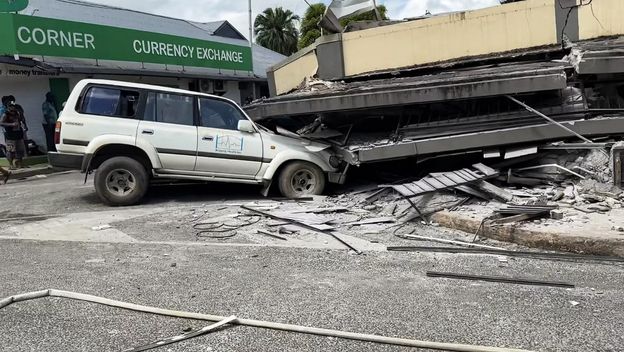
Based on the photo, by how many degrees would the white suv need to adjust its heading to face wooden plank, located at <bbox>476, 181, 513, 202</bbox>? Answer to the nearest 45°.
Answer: approximately 45° to its right

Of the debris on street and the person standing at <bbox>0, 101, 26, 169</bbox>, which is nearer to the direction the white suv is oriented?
the debris on street

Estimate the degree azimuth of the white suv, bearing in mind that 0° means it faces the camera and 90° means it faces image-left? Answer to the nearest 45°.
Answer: approximately 270°

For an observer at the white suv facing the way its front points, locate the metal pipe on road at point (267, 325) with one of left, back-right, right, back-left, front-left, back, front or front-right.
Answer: right

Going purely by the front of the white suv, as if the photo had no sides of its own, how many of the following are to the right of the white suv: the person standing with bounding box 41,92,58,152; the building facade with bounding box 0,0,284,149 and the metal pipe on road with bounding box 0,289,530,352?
1

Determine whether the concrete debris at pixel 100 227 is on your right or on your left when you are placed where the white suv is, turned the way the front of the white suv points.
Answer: on your right

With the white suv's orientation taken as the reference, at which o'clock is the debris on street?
The debris on street is roughly at 2 o'clock from the white suv.

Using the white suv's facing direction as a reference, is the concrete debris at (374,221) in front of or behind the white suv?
in front

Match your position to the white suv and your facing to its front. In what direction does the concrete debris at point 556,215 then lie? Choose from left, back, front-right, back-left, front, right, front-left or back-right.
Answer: front-right

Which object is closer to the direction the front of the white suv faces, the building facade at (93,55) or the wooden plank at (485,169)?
the wooden plank

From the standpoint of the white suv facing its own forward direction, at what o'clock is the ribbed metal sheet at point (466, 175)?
The ribbed metal sheet is roughly at 1 o'clock from the white suv.

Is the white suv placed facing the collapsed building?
yes

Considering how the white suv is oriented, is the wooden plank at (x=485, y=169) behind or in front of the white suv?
in front

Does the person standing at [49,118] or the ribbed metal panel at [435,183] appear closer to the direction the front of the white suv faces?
the ribbed metal panel
